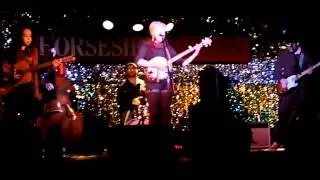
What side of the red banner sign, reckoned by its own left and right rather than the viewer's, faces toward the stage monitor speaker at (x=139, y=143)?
front

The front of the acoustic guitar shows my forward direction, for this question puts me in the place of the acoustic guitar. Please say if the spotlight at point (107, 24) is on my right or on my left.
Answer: on my left

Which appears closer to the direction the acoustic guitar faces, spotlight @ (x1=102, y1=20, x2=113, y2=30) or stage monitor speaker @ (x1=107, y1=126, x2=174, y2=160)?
the stage monitor speaker

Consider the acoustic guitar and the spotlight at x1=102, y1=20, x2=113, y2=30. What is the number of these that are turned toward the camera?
2

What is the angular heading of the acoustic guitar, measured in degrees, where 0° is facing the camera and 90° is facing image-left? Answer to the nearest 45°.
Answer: approximately 0°

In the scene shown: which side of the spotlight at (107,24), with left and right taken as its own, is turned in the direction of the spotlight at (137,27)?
left
